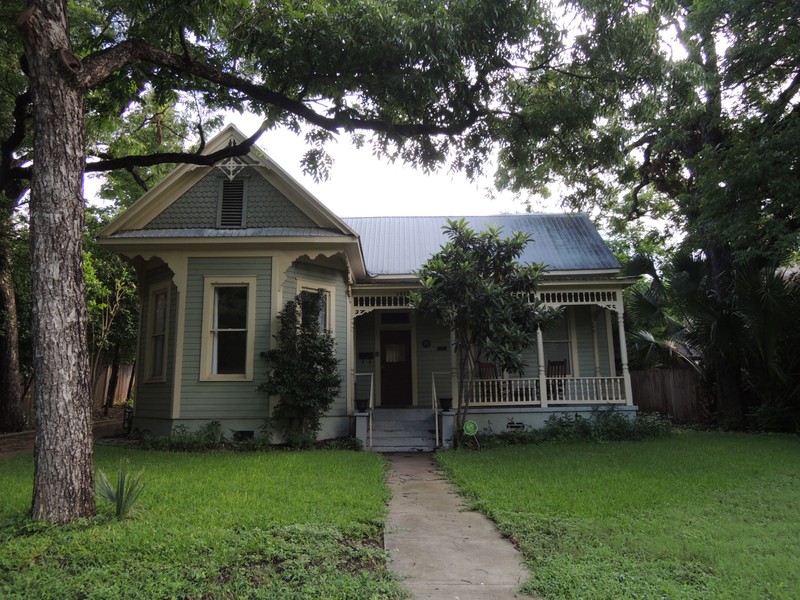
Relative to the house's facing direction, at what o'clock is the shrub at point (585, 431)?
The shrub is roughly at 9 o'clock from the house.

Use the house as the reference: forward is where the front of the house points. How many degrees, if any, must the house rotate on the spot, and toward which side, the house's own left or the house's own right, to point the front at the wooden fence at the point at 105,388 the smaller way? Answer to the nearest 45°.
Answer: approximately 135° to the house's own right

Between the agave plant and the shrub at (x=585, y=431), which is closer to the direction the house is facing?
the agave plant

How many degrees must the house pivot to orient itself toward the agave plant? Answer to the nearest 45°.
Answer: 0° — it already faces it

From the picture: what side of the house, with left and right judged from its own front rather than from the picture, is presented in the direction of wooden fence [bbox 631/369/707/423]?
left

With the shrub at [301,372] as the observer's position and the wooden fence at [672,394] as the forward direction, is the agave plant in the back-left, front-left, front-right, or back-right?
back-right

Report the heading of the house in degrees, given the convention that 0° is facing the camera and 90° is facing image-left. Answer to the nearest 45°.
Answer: approximately 0°
